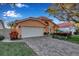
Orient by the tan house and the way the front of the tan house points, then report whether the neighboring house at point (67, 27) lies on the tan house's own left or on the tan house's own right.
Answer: on the tan house's own left

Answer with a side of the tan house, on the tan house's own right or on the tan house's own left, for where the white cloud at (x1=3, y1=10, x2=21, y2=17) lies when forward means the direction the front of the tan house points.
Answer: on the tan house's own right

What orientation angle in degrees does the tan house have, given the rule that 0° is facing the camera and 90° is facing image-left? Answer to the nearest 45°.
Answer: approximately 0°

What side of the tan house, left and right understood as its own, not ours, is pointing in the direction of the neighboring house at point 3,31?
right

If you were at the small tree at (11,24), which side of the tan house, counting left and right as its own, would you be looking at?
right
